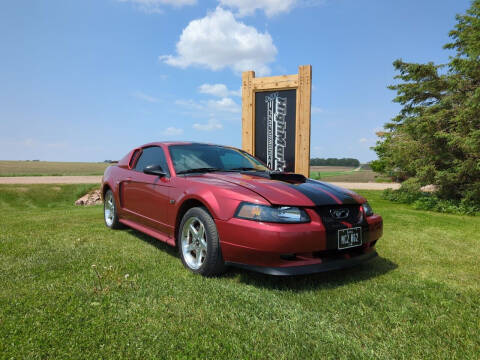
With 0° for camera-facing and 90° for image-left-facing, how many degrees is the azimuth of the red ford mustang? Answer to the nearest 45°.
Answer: approximately 315°

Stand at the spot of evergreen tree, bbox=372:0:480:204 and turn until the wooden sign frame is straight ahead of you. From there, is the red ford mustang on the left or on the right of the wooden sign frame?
left

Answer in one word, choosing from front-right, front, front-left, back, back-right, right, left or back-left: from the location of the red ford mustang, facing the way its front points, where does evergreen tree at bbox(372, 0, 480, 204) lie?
left

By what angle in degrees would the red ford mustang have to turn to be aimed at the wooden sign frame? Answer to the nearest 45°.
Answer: approximately 135° to its left
